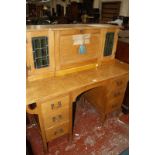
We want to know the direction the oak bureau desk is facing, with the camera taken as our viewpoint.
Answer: facing the viewer and to the right of the viewer
